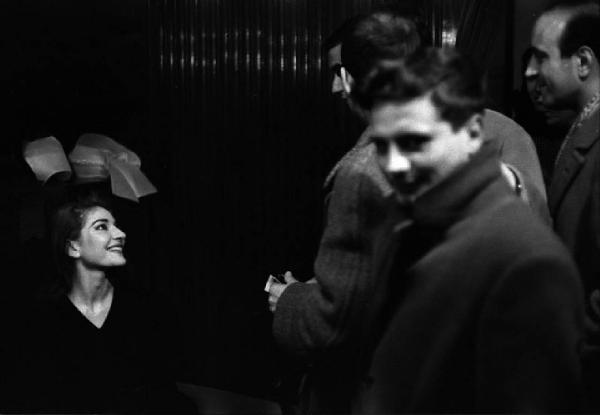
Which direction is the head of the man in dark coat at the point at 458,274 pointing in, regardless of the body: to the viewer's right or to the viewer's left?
to the viewer's left

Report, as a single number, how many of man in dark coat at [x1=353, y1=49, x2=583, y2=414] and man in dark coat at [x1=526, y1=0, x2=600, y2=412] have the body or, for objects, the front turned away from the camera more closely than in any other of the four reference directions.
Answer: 0

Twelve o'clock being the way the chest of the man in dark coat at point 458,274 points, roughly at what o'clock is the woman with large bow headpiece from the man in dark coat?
The woman with large bow headpiece is roughly at 3 o'clock from the man in dark coat.

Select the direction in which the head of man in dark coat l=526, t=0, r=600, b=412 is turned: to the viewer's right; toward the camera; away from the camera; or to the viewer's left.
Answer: to the viewer's left

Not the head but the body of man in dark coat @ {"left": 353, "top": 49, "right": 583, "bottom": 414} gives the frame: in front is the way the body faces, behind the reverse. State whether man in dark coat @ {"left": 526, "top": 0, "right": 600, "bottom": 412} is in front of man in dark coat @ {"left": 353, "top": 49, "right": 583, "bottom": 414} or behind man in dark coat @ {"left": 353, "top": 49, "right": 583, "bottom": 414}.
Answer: behind

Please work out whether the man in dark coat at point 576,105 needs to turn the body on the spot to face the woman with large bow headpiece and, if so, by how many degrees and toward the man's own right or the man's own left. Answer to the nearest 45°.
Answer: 0° — they already face them

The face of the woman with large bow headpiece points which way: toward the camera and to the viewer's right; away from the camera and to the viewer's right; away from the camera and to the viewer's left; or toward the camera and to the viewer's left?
toward the camera and to the viewer's right
